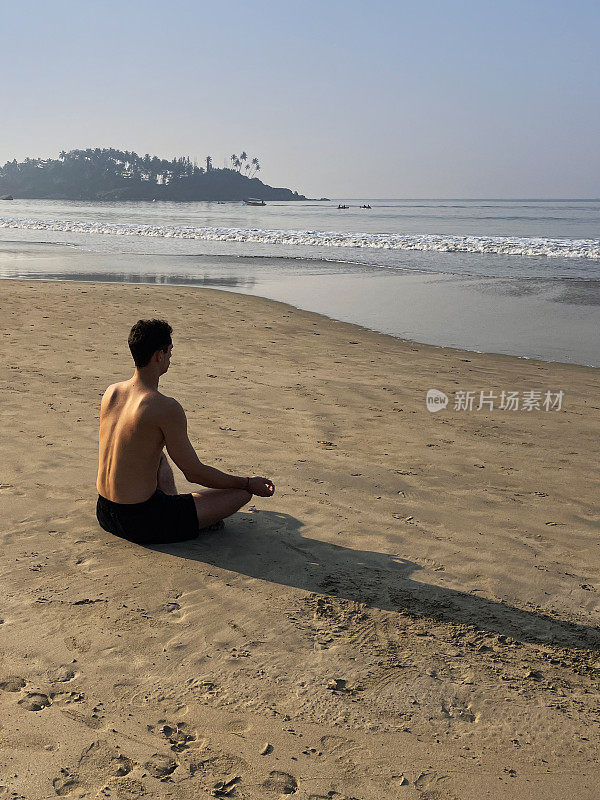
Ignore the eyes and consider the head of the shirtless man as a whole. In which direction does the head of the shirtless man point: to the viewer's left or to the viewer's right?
to the viewer's right

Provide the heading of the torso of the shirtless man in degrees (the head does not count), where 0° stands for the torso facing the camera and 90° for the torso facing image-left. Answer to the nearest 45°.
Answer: approximately 225°
